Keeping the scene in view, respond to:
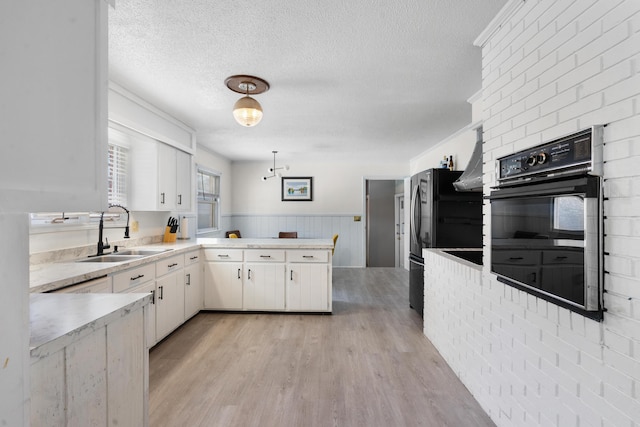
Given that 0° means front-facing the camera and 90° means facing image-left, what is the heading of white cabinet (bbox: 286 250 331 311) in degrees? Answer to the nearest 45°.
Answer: approximately 0°

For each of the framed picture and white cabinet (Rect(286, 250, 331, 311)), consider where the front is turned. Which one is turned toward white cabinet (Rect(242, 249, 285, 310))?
the framed picture

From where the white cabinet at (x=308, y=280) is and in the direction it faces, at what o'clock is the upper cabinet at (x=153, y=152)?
The upper cabinet is roughly at 3 o'clock from the white cabinet.

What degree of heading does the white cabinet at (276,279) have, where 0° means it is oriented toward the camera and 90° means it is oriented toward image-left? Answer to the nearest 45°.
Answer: approximately 0°

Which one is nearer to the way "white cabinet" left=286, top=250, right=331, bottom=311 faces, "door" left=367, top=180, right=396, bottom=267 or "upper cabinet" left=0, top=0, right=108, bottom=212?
the upper cabinet

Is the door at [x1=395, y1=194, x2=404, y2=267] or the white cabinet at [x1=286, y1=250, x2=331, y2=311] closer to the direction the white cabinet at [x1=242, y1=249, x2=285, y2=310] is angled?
the white cabinet

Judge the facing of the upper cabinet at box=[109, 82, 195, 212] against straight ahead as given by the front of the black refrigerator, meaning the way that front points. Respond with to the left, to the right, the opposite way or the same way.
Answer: the opposite way

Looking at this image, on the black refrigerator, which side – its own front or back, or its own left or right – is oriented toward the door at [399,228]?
right
